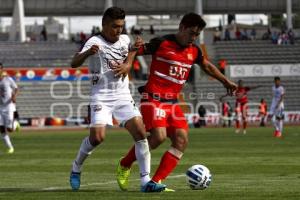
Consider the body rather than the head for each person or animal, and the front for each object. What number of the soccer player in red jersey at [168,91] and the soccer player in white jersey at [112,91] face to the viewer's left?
0

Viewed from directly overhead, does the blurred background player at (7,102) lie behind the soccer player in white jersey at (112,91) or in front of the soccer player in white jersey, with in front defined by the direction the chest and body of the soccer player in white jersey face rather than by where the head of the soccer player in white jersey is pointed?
behind

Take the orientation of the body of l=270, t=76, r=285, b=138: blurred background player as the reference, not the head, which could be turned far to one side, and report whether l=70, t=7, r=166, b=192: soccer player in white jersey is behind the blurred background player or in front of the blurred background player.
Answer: in front

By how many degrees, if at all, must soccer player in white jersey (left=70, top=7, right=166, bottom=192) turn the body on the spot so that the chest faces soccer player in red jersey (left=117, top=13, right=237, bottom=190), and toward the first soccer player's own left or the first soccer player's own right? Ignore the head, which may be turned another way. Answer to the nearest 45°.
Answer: approximately 45° to the first soccer player's own left

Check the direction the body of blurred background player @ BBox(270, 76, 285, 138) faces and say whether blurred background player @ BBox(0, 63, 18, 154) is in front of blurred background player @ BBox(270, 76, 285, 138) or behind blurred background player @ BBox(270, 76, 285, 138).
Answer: in front

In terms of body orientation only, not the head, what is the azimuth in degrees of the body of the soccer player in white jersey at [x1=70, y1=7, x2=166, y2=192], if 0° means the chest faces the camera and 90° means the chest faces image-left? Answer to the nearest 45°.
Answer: approximately 315°

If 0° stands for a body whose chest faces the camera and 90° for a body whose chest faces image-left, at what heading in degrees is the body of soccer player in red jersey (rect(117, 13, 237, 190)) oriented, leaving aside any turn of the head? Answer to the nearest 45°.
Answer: approximately 315°

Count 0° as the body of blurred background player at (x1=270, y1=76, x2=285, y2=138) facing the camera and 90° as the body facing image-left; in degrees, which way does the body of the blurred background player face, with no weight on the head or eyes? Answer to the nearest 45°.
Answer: approximately 45°

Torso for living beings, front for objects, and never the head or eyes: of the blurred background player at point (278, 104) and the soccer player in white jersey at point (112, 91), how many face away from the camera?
0
